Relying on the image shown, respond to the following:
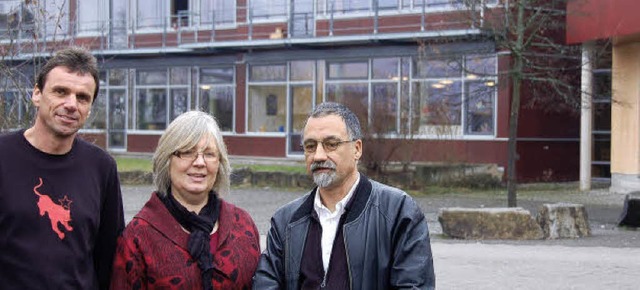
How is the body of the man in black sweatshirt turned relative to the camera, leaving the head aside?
toward the camera

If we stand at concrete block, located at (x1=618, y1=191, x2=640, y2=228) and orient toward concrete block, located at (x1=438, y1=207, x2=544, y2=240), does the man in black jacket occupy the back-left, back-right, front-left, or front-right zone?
front-left

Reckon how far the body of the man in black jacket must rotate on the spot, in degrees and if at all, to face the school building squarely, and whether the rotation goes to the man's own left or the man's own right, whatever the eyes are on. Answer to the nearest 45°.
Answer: approximately 135° to the man's own right

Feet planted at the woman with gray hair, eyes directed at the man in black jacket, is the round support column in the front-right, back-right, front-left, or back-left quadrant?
front-left

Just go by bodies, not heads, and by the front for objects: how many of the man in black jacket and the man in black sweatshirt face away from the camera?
0

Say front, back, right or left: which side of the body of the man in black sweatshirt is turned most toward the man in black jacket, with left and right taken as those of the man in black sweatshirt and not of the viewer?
left

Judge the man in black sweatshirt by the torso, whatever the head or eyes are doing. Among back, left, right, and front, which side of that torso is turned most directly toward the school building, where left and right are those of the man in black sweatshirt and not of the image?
back

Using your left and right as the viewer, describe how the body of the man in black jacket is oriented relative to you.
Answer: facing the viewer and to the left of the viewer

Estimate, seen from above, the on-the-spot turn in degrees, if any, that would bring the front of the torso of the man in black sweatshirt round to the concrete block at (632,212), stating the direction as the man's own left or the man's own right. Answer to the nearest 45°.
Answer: approximately 135° to the man's own left
